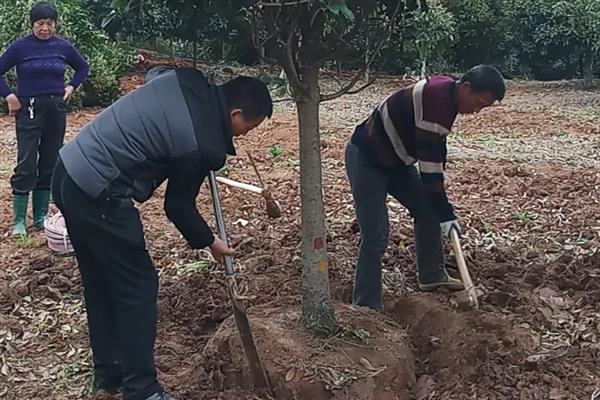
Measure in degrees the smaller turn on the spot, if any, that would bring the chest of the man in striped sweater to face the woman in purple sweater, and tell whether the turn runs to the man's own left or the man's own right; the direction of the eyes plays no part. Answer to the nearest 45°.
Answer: approximately 135° to the man's own left

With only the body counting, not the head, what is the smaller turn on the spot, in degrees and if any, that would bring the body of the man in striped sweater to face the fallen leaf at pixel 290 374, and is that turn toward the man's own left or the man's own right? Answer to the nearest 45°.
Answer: approximately 135° to the man's own right

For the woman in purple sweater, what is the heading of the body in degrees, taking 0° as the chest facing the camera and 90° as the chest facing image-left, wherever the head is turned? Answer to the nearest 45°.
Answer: approximately 0°

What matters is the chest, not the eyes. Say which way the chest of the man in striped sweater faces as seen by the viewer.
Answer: to the viewer's right

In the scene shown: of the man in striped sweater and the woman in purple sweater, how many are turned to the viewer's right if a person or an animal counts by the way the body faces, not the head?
1

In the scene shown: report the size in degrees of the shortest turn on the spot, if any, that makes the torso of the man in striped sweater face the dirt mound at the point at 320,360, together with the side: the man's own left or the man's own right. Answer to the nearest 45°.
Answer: approximately 135° to the man's own right

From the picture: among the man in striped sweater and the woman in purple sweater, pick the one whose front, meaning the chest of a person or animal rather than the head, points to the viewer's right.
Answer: the man in striped sweater
